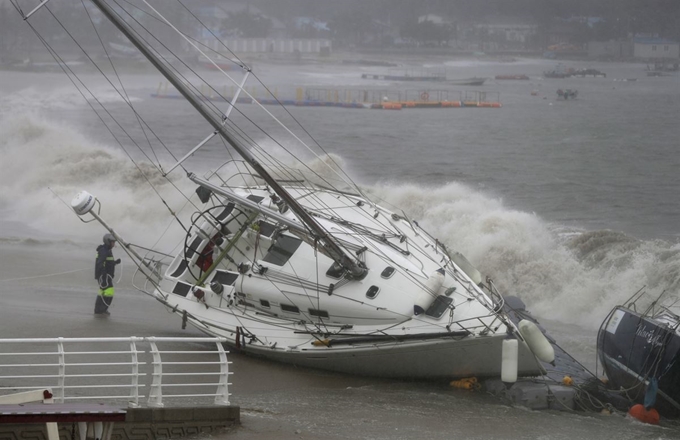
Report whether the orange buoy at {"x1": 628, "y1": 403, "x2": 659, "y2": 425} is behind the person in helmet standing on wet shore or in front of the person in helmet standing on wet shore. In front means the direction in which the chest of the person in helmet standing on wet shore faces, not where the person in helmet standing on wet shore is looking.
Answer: in front

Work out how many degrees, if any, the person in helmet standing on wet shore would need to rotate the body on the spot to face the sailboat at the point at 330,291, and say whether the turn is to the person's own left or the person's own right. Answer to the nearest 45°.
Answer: approximately 45° to the person's own right

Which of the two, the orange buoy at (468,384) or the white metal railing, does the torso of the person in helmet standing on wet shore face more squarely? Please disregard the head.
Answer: the orange buoy

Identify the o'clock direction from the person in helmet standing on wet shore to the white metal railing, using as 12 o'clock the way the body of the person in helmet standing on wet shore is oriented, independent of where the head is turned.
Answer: The white metal railing is roughly at 3 o'clock from the person in helmet standing on wet shore.

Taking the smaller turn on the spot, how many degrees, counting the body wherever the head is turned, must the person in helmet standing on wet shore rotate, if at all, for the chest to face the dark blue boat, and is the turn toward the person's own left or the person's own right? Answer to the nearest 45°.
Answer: approximately 45° to the person's own right

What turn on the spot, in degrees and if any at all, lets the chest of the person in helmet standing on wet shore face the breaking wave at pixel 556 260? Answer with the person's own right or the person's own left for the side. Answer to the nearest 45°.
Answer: approximately 45° to the person's own left

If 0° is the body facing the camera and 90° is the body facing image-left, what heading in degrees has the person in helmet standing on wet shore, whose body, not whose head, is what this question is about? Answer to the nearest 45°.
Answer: approximately 270°

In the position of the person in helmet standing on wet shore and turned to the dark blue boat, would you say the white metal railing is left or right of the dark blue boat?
right

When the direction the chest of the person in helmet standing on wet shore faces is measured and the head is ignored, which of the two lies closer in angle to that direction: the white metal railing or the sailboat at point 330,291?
the sailboat
